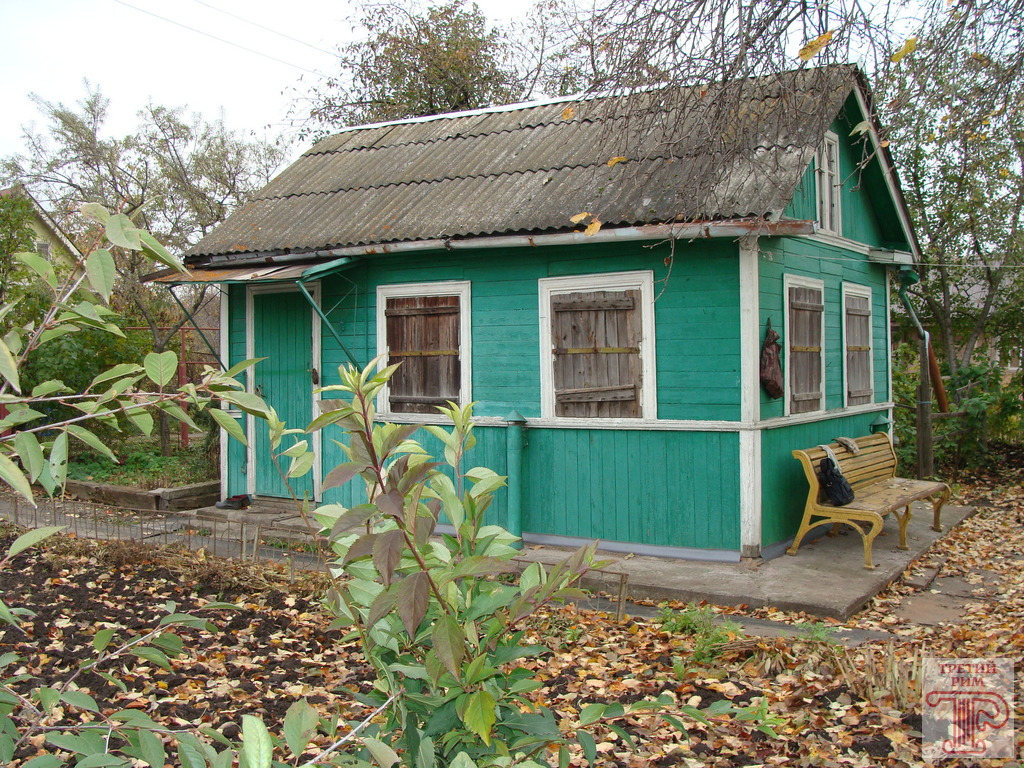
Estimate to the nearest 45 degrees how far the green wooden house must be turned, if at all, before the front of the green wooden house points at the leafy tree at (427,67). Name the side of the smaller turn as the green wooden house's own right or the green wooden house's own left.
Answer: approximately 135° to the green wooden house's own right

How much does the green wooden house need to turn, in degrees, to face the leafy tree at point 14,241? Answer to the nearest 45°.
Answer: approximately 45° to its right

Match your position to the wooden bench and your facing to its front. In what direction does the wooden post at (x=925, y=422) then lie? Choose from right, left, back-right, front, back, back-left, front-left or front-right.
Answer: back-left

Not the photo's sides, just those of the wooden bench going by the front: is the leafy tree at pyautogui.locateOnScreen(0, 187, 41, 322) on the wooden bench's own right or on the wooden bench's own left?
on the wooden bench's own right

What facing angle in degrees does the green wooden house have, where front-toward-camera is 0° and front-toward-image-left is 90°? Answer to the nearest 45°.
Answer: approximately 45°

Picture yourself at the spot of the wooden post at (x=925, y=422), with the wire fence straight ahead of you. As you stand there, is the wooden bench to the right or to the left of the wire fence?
left

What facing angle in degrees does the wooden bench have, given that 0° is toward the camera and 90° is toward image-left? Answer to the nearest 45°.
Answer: approximately 315°

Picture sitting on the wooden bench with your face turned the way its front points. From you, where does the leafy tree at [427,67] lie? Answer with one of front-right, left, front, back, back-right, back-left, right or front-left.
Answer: back

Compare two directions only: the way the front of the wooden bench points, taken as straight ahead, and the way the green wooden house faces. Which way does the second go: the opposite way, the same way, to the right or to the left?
to the right

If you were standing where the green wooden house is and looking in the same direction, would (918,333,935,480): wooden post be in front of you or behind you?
behind

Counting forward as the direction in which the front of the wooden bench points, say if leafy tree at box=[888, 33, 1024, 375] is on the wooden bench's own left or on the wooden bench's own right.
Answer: on the wooden bench's own left

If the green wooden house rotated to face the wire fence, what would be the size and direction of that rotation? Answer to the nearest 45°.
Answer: approximately 45° to its right
